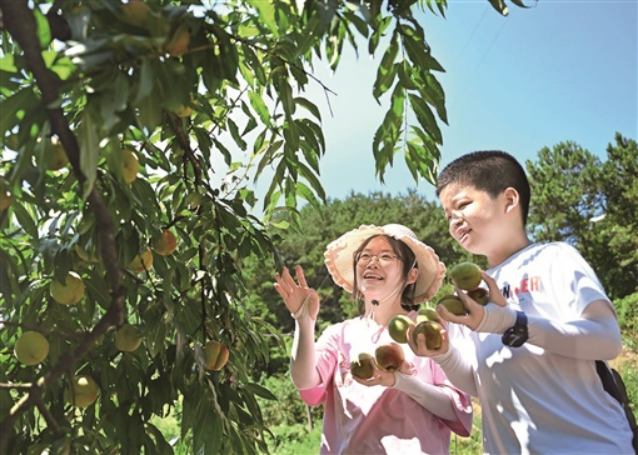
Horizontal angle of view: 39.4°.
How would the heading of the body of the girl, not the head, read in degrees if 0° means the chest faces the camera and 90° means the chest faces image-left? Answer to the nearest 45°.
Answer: approximately 45°

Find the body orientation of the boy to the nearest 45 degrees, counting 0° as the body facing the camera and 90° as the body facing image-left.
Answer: approximately 45°
